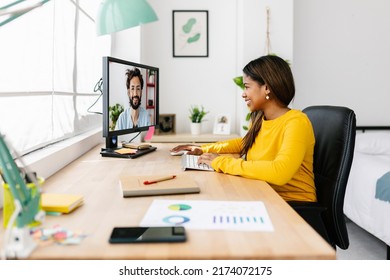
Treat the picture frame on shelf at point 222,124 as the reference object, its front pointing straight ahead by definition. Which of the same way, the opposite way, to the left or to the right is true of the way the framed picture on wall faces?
the same way

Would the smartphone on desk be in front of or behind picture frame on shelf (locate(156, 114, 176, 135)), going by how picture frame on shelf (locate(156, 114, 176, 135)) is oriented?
in front

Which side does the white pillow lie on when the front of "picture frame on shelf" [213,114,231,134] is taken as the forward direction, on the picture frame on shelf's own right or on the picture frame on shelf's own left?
on the picture frame on shelf's own left

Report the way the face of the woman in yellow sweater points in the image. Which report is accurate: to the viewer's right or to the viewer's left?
to the viewer's left

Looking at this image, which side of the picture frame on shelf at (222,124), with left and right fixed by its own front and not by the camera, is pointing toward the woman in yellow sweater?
front

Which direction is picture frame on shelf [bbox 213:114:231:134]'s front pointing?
toward the camera

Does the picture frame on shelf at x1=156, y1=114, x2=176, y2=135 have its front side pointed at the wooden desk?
yes

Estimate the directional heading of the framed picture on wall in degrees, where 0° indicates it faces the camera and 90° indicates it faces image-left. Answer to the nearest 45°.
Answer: approximately 0°

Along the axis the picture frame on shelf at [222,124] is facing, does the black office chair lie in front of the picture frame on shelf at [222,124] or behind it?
in front

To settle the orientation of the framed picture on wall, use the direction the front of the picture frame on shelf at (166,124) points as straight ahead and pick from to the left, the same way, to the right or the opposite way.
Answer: the same way

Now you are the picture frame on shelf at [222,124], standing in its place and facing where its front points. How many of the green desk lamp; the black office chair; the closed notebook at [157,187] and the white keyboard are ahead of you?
4

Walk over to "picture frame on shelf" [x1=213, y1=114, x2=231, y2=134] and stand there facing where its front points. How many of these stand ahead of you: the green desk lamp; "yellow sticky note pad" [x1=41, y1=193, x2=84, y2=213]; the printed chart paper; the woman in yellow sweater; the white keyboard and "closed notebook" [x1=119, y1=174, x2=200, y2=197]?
6

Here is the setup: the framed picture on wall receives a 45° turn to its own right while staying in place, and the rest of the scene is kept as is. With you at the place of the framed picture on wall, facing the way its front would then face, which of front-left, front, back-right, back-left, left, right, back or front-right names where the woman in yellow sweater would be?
front-left

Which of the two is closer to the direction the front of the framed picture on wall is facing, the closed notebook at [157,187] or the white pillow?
the closed notebook

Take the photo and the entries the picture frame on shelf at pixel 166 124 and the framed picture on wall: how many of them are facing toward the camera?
2

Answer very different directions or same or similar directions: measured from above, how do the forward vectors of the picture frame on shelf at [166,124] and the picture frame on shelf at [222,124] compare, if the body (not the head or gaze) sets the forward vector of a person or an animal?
same or similar directions

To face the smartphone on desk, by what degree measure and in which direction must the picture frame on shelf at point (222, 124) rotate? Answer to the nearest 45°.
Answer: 0° — it already faces it

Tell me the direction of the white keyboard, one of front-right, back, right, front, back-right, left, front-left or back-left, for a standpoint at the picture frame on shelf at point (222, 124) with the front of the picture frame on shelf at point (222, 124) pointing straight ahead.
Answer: front
